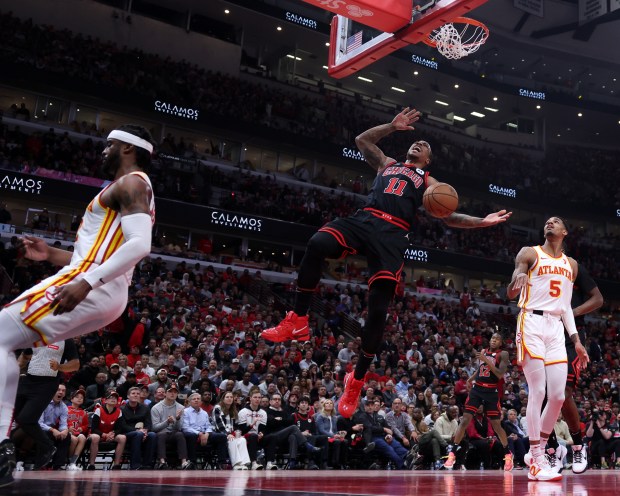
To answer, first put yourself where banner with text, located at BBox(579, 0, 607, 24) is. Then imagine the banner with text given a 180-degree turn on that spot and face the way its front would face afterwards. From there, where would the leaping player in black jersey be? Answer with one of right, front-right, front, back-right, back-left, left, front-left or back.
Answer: back-right

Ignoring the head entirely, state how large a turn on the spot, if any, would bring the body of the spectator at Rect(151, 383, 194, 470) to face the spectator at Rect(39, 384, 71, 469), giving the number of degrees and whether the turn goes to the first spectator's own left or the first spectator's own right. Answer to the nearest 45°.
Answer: approximately 45° to the first spectator's own right

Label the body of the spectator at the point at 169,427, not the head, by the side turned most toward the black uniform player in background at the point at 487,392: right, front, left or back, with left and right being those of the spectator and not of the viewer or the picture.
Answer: left

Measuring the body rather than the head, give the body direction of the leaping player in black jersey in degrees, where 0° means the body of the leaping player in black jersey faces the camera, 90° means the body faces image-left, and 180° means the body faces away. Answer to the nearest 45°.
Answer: approximately 0°

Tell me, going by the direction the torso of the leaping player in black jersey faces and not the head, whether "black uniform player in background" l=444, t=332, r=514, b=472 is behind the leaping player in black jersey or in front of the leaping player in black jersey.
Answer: behind

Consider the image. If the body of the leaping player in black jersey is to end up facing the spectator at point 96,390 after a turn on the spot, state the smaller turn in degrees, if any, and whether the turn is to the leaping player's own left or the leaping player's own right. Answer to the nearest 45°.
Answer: approximately 135° to the leaping player's own right

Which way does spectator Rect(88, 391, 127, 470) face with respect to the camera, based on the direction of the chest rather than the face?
toward the camera

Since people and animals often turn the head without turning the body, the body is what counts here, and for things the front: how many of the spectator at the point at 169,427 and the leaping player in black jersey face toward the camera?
2
